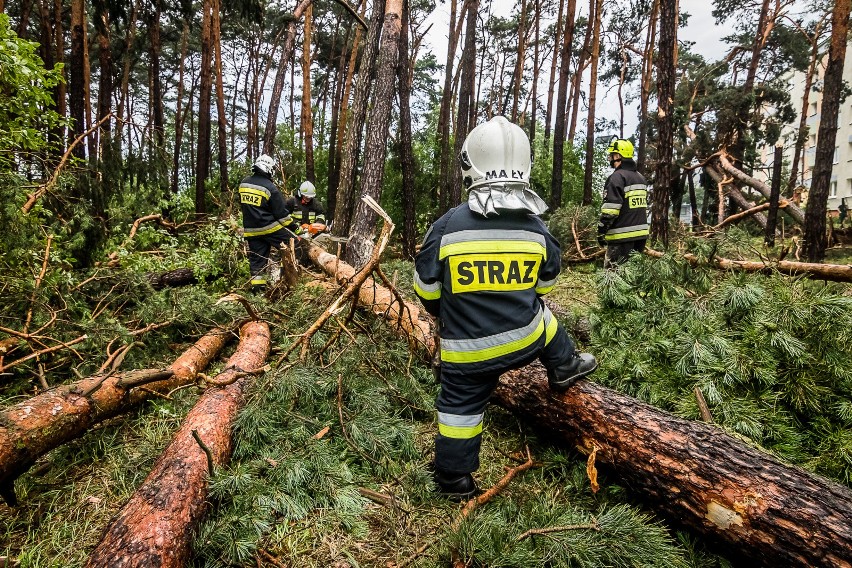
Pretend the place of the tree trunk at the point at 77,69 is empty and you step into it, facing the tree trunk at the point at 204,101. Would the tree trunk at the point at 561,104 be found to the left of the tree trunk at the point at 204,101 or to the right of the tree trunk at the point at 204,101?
right

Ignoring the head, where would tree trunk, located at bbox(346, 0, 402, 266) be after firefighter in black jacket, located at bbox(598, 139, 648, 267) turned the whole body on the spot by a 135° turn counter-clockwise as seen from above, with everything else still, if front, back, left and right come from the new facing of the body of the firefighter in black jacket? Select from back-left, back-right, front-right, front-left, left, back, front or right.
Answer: right

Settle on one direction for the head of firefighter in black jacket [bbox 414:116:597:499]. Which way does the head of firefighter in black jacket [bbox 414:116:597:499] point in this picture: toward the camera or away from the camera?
away from the camera

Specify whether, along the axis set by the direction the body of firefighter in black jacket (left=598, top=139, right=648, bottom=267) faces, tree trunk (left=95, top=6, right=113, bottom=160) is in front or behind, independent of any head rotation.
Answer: in front

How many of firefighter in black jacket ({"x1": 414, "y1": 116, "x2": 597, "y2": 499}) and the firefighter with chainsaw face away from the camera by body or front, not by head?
1

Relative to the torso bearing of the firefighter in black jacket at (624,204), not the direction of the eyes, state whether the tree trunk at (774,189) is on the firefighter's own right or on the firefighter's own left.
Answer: on the firefighter's own right

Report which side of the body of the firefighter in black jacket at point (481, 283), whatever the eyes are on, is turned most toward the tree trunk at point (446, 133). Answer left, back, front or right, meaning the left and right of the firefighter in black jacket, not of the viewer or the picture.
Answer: front

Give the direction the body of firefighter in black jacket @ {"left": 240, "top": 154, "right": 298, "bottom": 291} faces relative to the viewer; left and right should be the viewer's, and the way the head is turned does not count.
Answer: facing away from the viewer and to the right of the viewer

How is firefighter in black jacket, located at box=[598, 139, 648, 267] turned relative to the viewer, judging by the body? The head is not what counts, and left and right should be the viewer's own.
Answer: facing away from the viewer and to the left of the viewer

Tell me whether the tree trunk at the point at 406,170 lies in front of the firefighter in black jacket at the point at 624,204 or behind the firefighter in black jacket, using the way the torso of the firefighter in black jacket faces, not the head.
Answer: in front

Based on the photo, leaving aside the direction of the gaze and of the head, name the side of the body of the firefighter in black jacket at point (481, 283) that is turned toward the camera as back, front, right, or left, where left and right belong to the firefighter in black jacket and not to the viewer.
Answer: back

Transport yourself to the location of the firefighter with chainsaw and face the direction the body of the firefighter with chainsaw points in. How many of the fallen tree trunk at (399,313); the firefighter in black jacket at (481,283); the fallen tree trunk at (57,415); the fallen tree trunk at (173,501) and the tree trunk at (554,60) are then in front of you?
4

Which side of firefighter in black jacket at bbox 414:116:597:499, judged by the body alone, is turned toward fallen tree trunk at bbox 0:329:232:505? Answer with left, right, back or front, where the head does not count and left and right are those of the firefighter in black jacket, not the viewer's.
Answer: left

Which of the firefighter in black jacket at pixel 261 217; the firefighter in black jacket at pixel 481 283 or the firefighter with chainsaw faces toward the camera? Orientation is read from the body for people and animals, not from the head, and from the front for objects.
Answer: the firefighter with chainsaw

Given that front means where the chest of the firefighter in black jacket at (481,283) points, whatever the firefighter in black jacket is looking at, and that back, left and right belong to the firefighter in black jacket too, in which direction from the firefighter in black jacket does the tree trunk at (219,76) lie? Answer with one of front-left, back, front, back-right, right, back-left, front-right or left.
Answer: front-left
